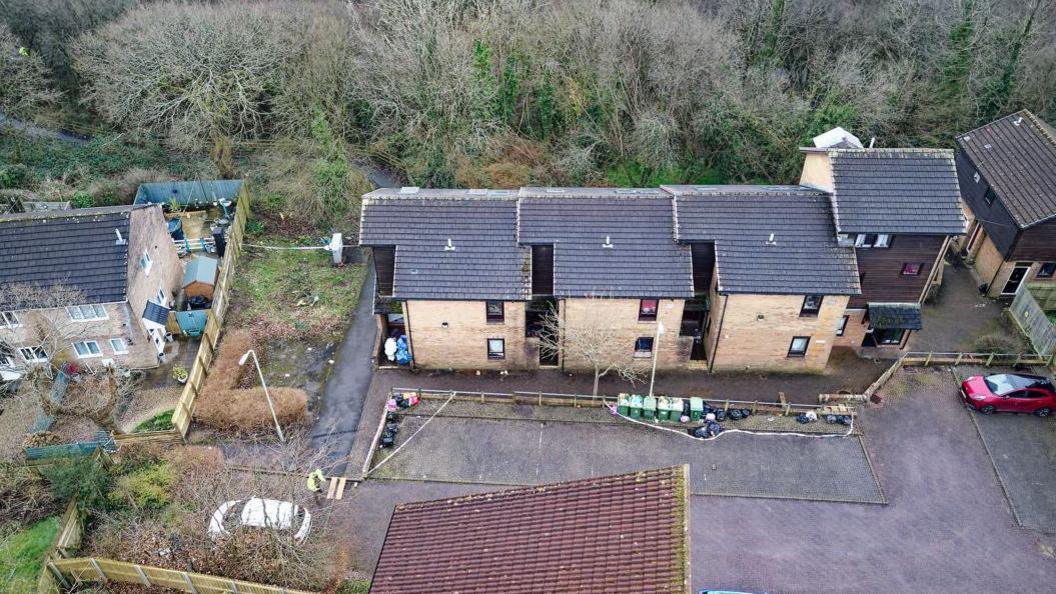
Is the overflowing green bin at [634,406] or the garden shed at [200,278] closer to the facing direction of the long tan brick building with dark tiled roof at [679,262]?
the overflowing green bin

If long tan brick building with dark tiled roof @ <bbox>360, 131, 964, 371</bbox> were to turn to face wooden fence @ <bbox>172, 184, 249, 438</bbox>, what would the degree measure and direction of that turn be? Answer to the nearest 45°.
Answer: approximately 90° to its right

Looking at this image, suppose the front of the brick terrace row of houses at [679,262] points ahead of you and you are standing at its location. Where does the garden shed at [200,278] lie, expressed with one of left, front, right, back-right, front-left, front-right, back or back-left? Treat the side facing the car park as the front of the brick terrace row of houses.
right

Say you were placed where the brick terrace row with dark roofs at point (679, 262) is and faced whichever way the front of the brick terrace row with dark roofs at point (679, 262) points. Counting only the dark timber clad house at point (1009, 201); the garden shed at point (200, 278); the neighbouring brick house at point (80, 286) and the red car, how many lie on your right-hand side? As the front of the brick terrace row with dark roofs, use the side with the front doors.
2

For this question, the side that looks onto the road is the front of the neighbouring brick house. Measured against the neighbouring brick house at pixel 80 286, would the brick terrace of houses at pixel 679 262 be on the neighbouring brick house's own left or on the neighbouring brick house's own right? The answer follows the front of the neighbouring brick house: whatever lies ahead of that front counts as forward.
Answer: on the neighbouring brick house's own left

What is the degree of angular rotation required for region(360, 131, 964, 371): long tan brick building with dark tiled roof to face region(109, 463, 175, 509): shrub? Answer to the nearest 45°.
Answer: approximately 45° to its right

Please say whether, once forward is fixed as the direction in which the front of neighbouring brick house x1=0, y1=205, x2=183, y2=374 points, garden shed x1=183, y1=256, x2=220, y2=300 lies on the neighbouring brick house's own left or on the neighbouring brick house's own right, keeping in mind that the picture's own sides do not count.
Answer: on the neighbouring brick house's own left

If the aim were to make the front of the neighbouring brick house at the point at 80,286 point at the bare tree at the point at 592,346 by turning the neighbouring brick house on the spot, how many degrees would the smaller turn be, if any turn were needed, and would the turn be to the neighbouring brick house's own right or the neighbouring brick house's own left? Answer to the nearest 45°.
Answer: approximately 45° to the neighbouring brick house's own left

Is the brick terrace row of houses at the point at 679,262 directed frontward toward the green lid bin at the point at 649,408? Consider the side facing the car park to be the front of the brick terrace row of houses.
yes

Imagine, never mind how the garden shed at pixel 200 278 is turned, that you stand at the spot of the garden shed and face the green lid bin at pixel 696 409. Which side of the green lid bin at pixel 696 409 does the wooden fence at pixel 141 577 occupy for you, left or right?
right

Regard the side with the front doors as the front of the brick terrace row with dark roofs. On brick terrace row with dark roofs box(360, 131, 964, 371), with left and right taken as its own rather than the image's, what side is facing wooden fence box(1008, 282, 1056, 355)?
left

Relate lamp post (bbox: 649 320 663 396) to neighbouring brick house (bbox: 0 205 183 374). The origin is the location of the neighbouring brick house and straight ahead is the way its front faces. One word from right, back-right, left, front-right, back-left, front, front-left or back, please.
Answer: front-left

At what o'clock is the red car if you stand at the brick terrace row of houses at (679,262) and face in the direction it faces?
The red car is roughly at 9 o'clock from the brick terrace row of houses.

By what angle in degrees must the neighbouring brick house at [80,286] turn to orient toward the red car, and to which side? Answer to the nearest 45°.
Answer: approximately 45° to its left

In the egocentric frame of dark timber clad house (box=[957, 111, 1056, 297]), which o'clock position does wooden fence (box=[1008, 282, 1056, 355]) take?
The wooden fence is roughly at 11 o'clock from the dark timber clad house.

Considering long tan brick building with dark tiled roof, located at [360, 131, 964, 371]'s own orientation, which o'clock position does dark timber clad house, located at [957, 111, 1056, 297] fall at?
dark timber clad house, located at [957, 111, 1056, 297] is roughly at 8 o'clock from long tan brick building with dark tiled roof, located at [360, 131, 964, 371].
